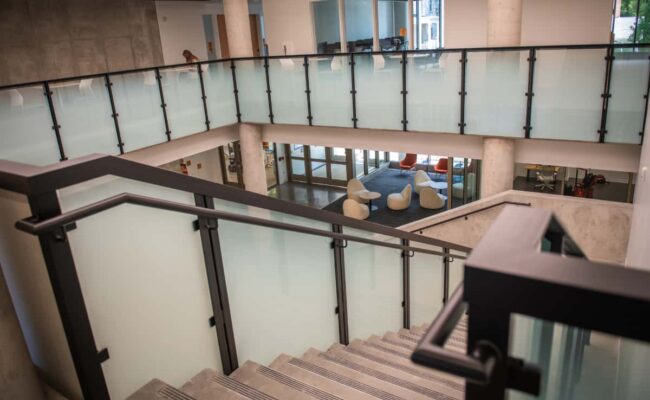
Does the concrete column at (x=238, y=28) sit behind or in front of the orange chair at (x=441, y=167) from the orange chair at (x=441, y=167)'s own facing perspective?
in front

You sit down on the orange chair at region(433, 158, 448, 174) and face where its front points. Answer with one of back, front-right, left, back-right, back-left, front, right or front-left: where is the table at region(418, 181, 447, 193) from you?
front-left

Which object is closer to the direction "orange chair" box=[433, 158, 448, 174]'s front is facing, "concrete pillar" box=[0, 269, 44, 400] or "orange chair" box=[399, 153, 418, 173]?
the concrete pillar

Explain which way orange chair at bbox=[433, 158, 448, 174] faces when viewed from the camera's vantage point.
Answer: facing the viewer and to the left of the viewer

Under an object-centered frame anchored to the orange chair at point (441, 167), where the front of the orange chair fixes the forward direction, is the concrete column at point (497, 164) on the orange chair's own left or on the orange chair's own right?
on the orange chair's own left

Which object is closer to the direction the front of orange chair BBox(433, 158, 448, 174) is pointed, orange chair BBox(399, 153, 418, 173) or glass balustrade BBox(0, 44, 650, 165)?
the glass balustrade

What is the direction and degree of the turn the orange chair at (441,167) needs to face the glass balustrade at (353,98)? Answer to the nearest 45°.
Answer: approximately 45° to its left

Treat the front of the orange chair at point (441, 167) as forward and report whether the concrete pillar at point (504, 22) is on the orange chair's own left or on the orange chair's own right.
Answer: on the orange chair's own left

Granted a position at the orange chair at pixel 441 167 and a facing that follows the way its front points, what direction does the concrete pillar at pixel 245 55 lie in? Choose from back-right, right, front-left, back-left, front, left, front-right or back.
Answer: front

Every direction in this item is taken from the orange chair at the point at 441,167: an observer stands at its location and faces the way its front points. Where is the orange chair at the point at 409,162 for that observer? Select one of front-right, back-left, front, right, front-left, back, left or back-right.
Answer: right

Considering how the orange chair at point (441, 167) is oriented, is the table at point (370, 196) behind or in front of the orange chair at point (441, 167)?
in front
